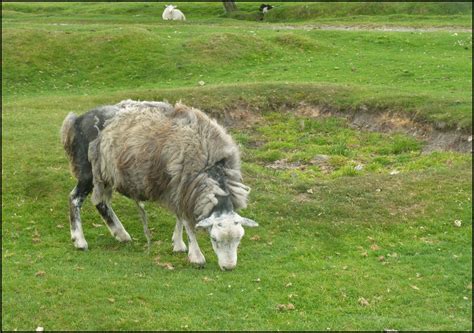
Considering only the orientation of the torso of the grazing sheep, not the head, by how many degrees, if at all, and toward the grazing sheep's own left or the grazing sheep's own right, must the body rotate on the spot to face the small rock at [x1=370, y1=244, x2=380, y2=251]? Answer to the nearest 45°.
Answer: approximately 45° to the grazing sheep's own left

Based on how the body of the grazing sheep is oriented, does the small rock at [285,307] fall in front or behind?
in front

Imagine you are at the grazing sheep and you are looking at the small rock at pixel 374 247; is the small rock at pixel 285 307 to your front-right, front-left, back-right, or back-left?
front-right

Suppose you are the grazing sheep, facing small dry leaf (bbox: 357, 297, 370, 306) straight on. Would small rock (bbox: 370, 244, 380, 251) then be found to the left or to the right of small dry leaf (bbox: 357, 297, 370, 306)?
left

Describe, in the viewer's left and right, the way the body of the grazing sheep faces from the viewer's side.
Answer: facing the viewer and to the right of the viewer

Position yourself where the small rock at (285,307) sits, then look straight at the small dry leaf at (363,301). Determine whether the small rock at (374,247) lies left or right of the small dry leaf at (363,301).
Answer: left

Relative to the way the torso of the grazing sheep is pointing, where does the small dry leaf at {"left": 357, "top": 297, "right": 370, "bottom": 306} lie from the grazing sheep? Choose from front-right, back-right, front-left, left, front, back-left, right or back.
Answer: front
